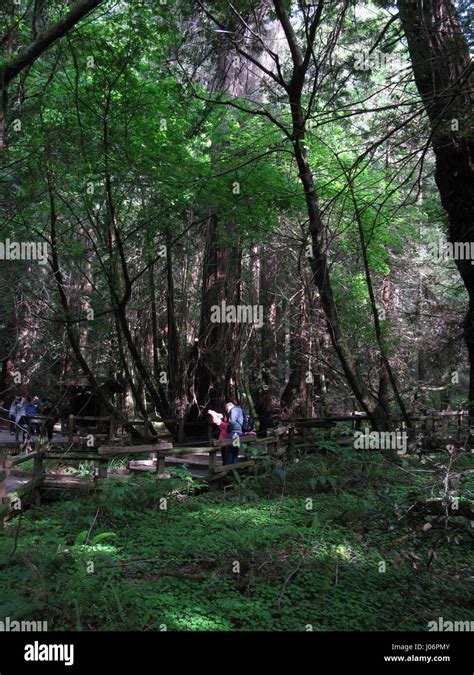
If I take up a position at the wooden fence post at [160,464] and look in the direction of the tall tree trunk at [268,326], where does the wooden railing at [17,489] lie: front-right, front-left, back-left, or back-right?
back-left

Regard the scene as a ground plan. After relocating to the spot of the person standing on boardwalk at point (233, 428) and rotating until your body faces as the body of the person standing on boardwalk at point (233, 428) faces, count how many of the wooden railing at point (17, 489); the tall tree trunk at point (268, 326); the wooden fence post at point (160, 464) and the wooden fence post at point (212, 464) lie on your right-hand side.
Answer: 1

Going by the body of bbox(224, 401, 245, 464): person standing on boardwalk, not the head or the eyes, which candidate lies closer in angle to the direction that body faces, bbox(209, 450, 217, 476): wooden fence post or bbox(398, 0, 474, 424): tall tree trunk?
the wooden fence post

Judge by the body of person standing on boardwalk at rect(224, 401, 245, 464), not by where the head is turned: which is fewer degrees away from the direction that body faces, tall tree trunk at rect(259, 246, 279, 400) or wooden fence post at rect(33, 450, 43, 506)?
the wooden fence post

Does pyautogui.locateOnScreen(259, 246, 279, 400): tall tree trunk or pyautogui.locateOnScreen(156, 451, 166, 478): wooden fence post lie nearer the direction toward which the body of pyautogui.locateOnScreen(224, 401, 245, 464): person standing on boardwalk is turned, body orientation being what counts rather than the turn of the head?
the wooden fence post

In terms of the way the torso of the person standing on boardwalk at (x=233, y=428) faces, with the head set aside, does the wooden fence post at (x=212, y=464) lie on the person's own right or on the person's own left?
on the person's own left

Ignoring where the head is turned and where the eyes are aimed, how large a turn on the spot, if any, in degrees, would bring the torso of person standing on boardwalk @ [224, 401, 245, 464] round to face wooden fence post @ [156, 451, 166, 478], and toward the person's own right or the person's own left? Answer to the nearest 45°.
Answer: approximately 45° to the person's own left

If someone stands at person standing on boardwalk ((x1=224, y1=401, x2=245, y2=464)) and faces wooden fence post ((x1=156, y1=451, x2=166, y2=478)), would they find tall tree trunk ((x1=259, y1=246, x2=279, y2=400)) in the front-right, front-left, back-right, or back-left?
back-right

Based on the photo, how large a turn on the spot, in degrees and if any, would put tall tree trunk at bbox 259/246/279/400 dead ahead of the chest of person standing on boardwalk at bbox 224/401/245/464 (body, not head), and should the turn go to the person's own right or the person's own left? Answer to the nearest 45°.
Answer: approximately 90° to the person's own right

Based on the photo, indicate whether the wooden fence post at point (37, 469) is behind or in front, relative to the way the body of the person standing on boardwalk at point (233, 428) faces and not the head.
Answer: in front

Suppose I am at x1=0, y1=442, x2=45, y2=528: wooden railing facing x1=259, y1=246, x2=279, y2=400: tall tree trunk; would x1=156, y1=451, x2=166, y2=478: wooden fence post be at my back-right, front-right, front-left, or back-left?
front-right

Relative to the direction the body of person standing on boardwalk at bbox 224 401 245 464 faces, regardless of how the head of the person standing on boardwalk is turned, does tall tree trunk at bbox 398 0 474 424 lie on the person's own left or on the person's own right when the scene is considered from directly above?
on the person's own left

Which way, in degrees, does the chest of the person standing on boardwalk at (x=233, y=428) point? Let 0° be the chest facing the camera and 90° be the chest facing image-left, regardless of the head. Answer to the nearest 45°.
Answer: approximately 90°

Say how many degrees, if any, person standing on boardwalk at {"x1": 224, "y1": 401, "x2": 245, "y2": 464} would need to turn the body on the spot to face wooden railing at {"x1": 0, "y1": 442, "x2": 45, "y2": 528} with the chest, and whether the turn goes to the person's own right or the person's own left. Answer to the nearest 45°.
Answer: approximately 45° to the person's own left

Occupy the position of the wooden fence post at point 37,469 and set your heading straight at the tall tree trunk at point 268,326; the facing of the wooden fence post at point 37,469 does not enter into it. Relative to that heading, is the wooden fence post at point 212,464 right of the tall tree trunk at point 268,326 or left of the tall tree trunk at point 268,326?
right
